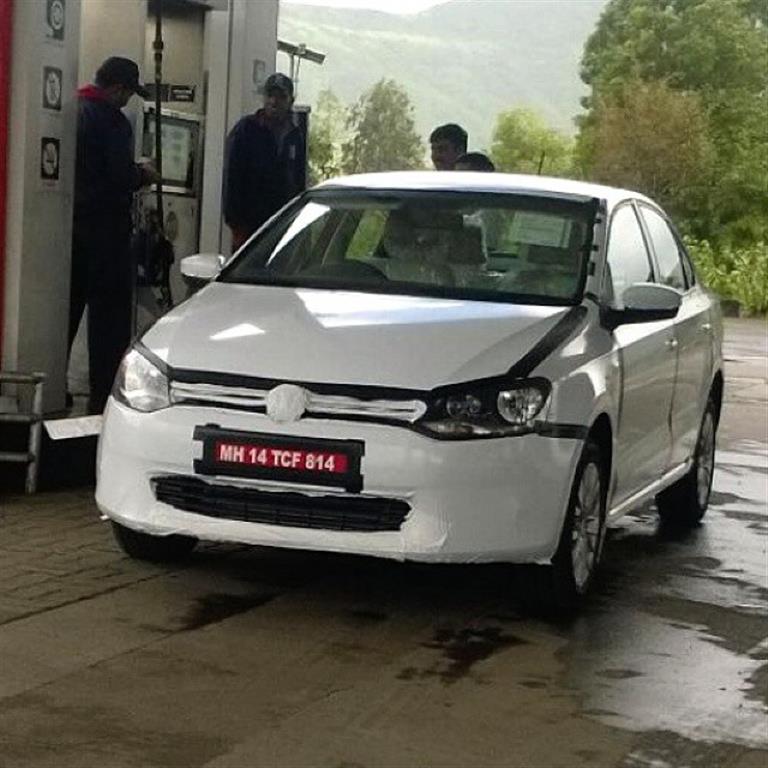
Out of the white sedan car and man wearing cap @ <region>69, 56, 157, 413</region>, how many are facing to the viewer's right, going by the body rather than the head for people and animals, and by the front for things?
1

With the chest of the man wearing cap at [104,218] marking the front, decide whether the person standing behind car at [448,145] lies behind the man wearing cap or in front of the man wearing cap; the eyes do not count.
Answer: in front

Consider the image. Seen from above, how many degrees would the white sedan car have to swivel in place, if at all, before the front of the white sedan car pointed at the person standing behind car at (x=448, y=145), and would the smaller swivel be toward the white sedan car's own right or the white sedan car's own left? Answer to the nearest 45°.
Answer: approximately 135° to the white sedan car's own right

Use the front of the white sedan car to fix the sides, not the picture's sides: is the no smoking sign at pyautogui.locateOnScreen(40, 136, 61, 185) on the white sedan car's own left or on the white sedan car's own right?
on the white sedan car's own right

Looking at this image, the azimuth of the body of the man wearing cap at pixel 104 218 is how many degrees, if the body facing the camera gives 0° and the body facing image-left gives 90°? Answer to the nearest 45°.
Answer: approximately 270°

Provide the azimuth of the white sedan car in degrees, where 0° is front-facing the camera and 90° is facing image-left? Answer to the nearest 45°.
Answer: approximately 45°

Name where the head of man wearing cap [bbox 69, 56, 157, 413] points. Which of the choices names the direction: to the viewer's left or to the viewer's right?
to the viewer's right

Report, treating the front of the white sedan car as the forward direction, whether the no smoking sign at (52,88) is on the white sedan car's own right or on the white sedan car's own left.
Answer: on the white sedan car's own right
